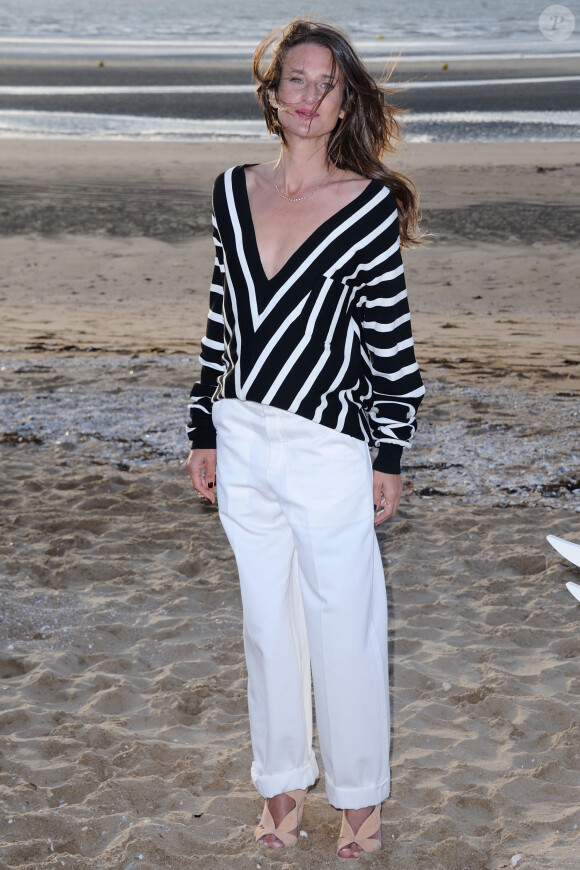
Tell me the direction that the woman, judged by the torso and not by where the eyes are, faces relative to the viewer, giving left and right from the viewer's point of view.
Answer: facing the viewer and to the left of the viewer
